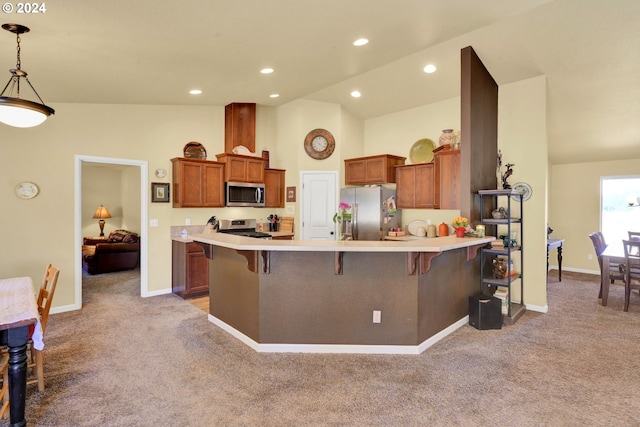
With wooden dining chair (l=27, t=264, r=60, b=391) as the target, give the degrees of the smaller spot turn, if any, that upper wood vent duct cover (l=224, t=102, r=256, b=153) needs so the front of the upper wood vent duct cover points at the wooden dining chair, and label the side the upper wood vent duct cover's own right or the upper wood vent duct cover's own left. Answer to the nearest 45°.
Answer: approximately 45° to the upper wood vent duct cover's own right

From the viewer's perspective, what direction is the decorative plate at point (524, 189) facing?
toward the camera

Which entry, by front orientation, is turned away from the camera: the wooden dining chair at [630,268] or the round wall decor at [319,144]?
the wooden dining chair

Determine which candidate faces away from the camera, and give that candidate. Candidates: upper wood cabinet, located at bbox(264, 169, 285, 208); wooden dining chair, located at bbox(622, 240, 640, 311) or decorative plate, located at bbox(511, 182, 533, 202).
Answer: the wooden dining chair

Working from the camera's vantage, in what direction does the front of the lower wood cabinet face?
facing the viewer and to the right of the viewer

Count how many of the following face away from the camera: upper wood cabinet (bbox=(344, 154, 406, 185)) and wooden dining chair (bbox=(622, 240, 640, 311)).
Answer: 1

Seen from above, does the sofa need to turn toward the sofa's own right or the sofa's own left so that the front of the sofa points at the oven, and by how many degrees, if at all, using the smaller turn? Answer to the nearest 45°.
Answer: approximately 135° to the sofa's own left

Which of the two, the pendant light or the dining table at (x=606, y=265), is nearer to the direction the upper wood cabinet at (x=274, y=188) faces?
the pendant light

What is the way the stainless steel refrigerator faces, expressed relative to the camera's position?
facing the viewer and to the left of the viewer

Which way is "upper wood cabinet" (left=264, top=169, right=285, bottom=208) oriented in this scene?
toward the camera

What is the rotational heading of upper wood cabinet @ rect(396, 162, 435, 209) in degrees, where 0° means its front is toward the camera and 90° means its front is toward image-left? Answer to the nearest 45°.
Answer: approximately 45°

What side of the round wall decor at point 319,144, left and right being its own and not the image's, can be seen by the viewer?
front

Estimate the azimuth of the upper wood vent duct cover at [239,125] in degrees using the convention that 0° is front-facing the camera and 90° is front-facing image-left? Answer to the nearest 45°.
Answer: approximately 0°

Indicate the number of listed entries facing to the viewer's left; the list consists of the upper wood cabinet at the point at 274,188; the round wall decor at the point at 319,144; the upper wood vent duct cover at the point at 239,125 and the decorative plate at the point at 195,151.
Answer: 0

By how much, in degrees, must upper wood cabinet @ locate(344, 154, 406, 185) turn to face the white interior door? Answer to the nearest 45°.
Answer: approximately 45° to its right
